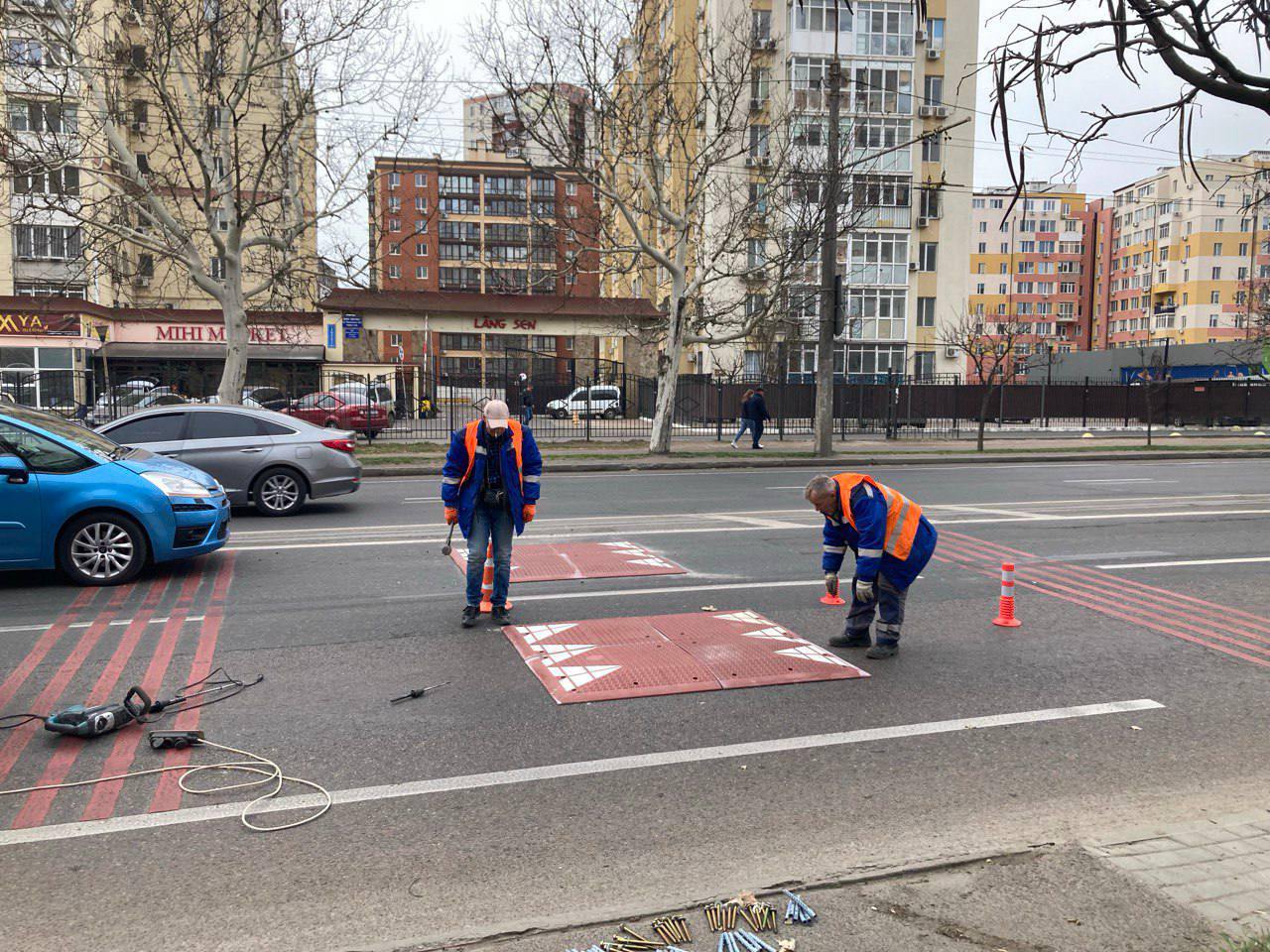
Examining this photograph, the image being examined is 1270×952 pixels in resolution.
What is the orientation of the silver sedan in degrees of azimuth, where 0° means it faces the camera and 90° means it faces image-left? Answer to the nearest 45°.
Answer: approximately 90°

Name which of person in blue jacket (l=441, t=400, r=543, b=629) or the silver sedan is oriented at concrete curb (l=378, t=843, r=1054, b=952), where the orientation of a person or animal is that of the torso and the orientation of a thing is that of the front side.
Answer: the person in blue jacket

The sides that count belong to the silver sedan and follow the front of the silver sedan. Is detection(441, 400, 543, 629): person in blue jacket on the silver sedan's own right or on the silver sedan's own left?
on the silver sedan's own left

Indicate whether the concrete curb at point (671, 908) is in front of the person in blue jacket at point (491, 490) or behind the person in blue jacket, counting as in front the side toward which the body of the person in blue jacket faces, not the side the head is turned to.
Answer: in front

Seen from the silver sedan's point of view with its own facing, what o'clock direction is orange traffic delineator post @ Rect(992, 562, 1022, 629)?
The orange traffic delineator post is roughly at 8 o'clock from the silver sedan.

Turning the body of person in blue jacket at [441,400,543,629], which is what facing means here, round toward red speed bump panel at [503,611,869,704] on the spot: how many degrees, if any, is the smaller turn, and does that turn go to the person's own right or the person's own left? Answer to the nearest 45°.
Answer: approximately 45° to the person's own left

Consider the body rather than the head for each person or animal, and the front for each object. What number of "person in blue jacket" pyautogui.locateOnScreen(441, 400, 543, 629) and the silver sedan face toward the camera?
1

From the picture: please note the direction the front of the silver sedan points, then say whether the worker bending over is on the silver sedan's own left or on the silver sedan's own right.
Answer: on the silver sedan's own left

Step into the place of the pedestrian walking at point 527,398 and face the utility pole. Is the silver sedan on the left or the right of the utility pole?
right

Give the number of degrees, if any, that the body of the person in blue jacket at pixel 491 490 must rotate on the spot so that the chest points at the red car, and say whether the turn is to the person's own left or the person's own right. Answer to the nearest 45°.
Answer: approximately 180°

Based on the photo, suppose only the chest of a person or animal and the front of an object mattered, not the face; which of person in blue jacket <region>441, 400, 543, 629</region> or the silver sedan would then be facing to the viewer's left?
the silver sedan

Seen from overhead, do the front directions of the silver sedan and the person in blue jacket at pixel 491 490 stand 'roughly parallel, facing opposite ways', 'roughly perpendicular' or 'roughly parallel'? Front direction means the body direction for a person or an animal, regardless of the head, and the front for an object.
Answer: roughly perpendicular

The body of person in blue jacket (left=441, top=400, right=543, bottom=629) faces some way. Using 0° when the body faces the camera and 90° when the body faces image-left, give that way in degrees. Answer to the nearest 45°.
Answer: approximately 0°
